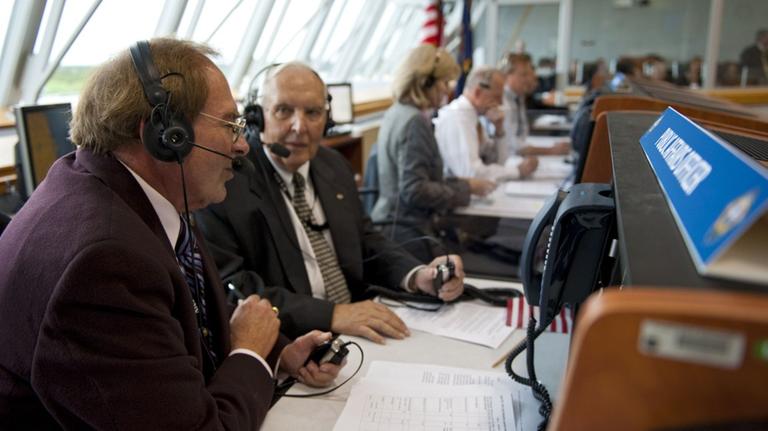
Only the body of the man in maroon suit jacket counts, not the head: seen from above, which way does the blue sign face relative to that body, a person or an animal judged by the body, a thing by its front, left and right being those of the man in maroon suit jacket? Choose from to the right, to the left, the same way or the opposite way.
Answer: the opposite way

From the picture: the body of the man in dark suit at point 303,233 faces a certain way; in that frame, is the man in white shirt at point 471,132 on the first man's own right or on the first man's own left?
on the first man's own left

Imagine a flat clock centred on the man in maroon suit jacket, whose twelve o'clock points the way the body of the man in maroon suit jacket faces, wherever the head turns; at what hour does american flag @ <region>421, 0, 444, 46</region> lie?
The american flag is roughly at 10 o'clock from the man in maroon suit jacket.

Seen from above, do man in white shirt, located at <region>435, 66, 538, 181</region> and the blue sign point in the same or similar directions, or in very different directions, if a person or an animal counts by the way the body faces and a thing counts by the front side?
very different directions

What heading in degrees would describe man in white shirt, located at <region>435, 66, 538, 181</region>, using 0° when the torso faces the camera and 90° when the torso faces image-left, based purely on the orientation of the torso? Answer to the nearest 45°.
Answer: approximately 270°

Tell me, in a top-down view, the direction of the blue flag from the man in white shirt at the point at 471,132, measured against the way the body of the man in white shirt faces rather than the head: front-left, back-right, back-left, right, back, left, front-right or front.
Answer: left

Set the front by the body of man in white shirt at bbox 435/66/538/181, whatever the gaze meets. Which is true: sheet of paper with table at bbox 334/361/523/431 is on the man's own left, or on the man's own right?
on the man's own right

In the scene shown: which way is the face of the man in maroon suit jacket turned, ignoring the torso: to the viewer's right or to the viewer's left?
to the viewer's right

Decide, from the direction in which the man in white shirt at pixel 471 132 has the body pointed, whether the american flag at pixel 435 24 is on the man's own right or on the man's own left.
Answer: on the man's own left

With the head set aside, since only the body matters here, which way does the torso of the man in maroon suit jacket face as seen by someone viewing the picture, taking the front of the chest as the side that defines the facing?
to the viewer's right

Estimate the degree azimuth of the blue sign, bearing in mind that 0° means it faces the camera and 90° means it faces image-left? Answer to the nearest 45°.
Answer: approximately 45°
